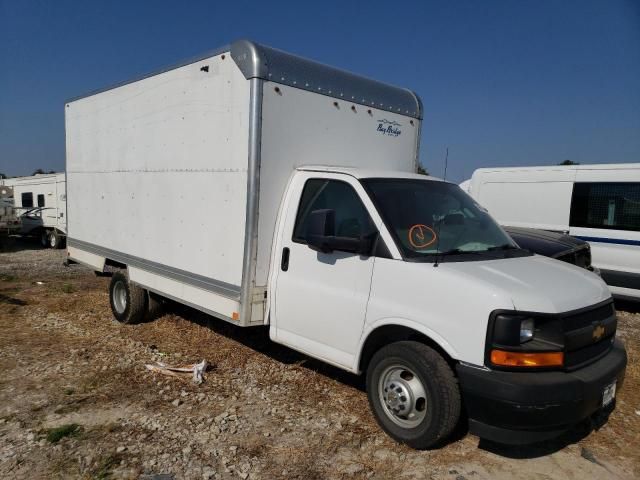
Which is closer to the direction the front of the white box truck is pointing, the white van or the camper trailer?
the white van

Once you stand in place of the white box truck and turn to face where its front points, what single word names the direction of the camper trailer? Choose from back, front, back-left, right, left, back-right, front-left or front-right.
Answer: back

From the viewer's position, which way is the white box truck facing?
facing the viewer and to the right of the viewer

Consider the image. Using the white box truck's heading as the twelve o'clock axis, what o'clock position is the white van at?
The white van is roughly at 9 o'clock from the white box truck.
